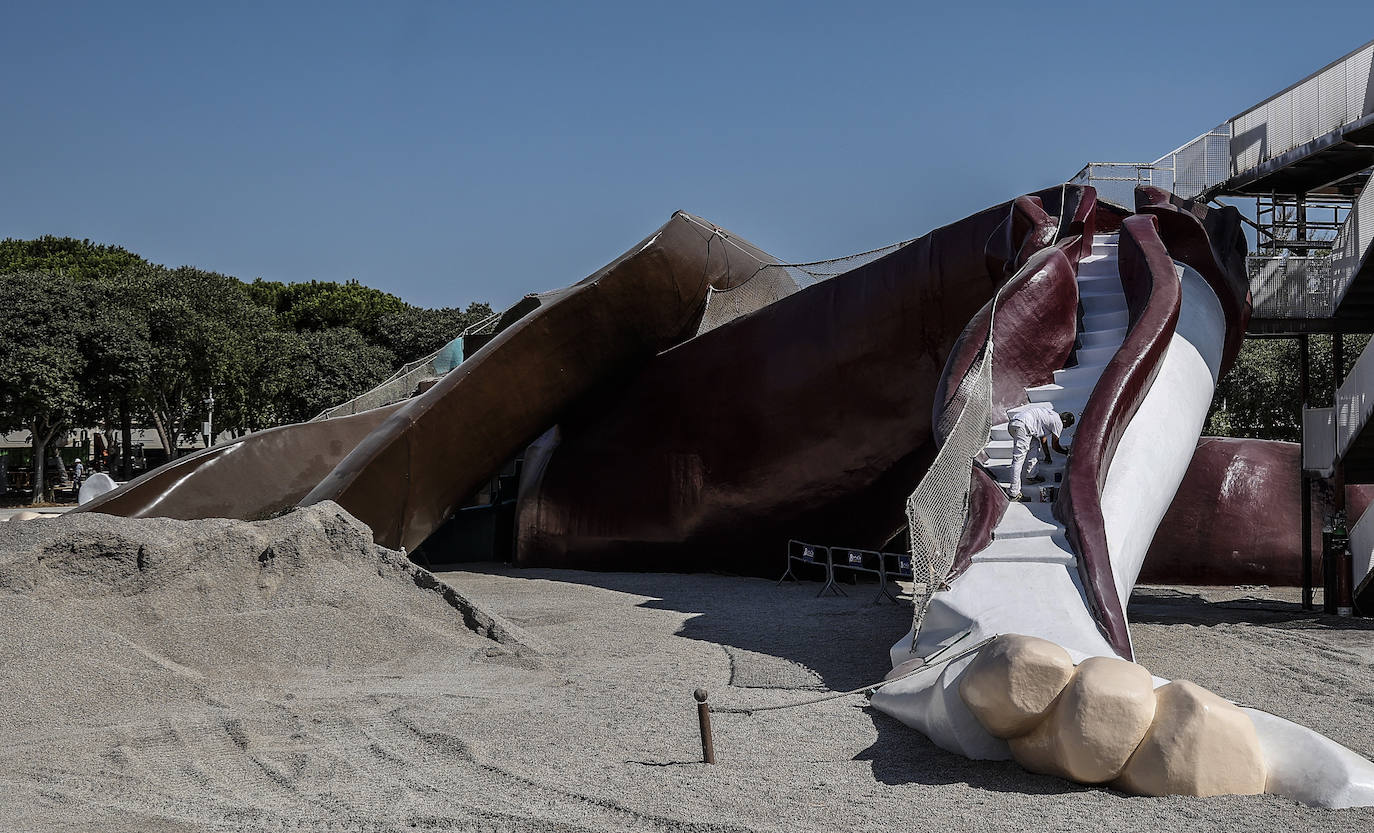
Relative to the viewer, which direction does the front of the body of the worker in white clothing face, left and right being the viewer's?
facing to the right of the viewer

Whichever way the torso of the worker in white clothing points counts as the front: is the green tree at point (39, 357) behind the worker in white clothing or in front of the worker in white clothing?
behind

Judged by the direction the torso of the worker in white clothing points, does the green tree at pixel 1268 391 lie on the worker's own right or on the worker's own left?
on the worker's own left

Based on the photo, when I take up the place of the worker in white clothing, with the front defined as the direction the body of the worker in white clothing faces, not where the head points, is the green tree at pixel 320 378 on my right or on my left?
on my left

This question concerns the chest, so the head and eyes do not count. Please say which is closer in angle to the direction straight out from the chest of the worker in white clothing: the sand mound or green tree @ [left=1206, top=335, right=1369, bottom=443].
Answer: the green tree

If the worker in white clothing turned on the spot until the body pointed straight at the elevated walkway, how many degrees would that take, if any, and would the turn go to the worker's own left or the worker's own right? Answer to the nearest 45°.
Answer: approximately 45° to the worker's own left

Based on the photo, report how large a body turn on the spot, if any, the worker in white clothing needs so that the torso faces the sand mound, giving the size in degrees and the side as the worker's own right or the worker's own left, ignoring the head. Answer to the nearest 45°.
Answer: approximately 180°

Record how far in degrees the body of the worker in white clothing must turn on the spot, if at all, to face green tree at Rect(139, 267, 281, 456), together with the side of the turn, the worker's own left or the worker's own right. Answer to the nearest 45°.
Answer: approximately 135° to the worker's own left
